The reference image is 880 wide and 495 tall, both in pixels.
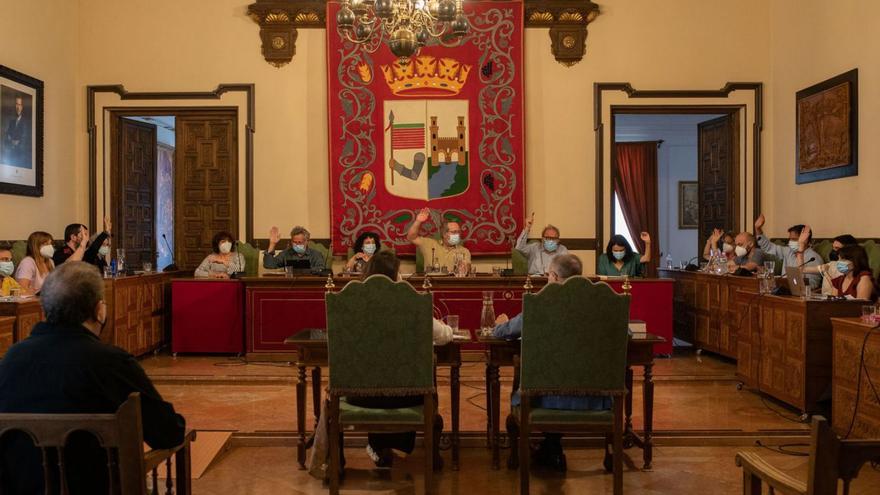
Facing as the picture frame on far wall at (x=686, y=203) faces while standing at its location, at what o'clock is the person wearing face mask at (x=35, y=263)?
The person wearing face mask is roughly at 1 o'clock from the picture frame on far wall.

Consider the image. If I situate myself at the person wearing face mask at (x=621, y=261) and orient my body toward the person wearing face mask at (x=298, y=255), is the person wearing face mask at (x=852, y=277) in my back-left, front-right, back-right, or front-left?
back-left

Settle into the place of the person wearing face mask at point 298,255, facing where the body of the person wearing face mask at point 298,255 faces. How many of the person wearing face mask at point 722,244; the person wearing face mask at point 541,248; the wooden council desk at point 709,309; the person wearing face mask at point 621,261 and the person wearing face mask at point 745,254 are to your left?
5

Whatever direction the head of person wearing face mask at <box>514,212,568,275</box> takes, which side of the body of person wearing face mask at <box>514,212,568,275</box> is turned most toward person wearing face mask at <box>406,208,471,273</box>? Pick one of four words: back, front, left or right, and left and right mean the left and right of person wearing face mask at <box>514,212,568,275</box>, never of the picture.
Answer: right

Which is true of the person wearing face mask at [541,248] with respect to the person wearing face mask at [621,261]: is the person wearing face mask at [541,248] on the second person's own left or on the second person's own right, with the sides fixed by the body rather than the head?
on the second person's own right

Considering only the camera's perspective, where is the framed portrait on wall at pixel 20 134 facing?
facing the viewer and to the right of the viewer

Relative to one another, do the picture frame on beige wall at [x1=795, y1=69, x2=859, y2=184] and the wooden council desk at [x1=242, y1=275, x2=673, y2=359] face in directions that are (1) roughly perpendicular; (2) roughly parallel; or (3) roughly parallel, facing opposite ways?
roughly perpendicular

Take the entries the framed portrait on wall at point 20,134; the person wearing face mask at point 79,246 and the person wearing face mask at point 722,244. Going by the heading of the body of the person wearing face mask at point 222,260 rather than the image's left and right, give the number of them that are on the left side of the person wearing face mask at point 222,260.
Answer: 1

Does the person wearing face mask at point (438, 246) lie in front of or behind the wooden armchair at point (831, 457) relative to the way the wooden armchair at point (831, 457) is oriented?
in front

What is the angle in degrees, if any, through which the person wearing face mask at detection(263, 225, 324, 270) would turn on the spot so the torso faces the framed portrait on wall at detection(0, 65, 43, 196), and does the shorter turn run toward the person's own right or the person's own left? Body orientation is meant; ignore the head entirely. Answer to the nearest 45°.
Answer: approximately 90° to the person's own right
